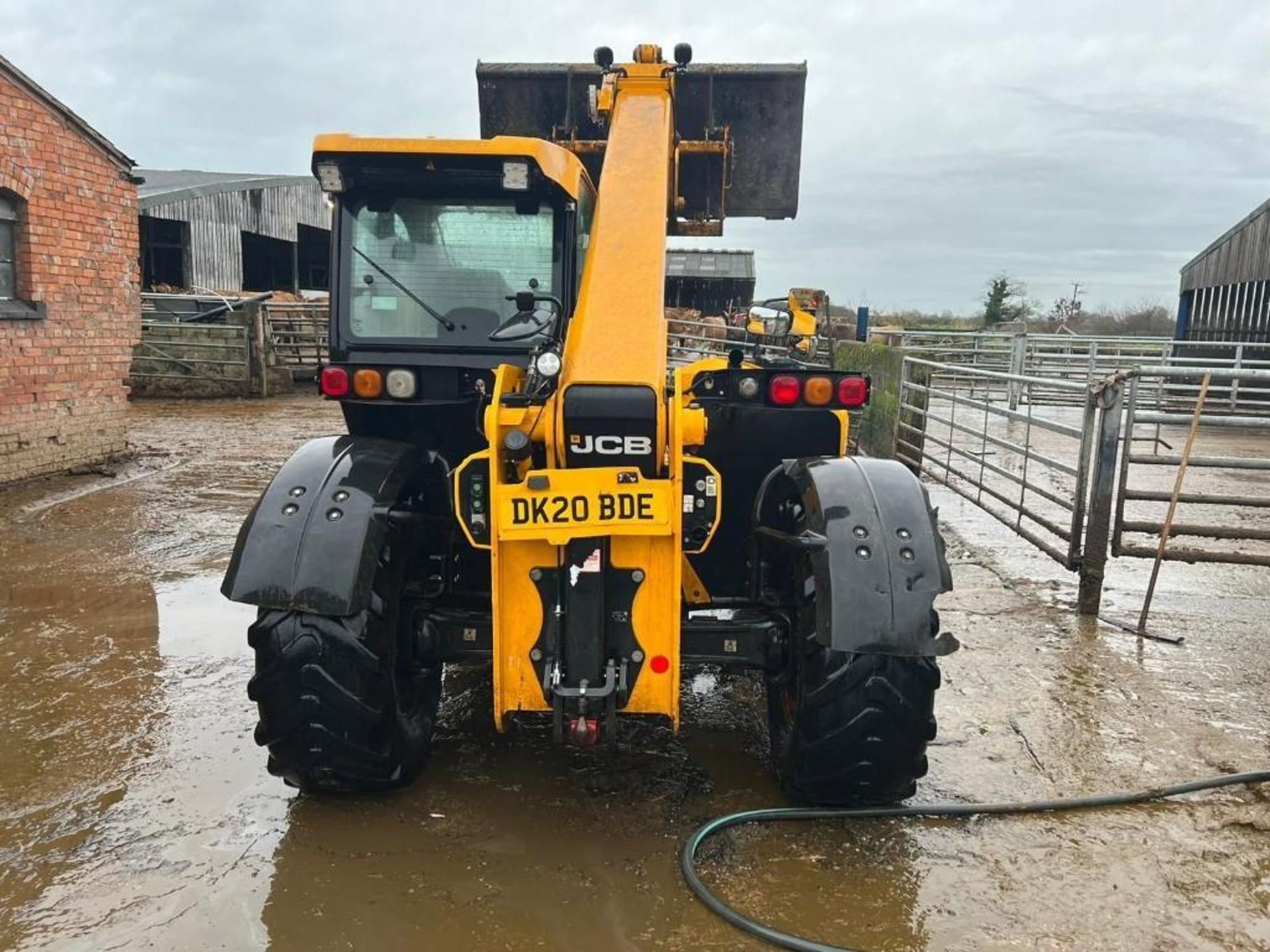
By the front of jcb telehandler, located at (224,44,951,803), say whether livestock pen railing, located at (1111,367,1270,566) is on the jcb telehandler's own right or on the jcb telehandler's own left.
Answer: on the jcb telehandler's own right

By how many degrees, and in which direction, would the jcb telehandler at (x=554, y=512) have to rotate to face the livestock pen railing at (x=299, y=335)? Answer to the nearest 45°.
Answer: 0° — it already faces it

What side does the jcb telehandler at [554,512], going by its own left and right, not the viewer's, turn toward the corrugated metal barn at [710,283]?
front

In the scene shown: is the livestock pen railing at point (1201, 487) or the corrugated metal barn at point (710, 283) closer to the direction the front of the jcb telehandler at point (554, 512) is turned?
the corrugated metal barn

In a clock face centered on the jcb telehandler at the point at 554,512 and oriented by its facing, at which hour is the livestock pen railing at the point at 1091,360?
The livestock pen railing is roughly at 1 o'clock from the jcb telehandler.

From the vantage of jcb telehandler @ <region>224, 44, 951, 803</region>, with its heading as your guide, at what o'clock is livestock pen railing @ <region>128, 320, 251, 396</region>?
The livestock pen railing is roughly at 11 o'clock from the jcb telehandler.

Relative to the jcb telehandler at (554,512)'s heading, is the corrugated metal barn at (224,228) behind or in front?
in front

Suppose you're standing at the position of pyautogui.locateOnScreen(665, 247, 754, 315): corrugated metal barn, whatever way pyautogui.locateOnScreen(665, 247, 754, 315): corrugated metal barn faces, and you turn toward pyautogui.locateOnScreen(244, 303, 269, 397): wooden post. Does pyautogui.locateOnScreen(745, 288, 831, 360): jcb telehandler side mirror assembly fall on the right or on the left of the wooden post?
left

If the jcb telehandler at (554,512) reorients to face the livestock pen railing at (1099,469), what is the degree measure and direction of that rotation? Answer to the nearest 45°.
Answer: approximately 45° to its right

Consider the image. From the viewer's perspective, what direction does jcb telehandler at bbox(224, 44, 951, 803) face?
away from the camera

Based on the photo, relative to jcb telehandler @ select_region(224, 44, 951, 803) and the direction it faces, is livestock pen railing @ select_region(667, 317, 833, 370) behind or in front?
in front
